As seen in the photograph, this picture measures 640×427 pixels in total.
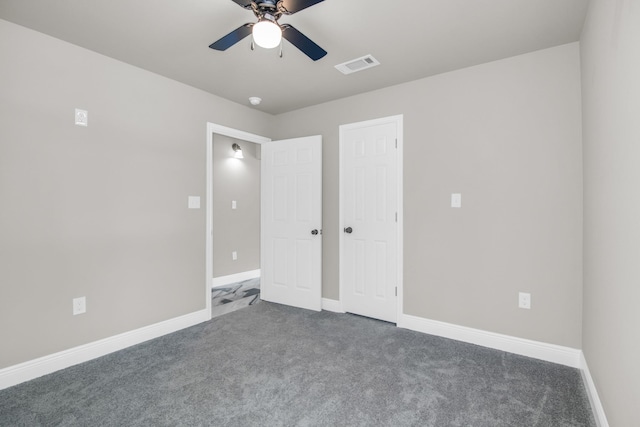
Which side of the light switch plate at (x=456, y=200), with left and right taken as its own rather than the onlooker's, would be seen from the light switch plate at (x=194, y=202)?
right

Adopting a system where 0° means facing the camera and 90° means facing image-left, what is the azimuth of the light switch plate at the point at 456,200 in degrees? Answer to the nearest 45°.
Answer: approximately 0°

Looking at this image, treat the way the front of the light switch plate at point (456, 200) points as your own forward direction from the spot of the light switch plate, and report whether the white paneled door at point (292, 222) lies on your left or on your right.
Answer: on your right

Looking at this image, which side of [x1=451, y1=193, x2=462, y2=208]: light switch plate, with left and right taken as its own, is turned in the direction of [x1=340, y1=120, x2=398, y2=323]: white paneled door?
right

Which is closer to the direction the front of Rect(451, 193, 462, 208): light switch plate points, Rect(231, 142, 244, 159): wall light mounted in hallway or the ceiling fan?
the ceiling fan

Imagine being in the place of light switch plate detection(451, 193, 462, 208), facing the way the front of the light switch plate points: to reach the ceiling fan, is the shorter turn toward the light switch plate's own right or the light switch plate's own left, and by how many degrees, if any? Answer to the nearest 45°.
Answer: approximately 45° to the light switch plate's own right

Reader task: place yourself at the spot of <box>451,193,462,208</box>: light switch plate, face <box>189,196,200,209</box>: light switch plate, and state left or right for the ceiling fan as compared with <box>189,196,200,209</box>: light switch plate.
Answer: left

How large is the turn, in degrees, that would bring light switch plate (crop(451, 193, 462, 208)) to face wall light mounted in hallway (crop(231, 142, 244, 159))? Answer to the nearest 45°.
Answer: approximately 90° to its right
